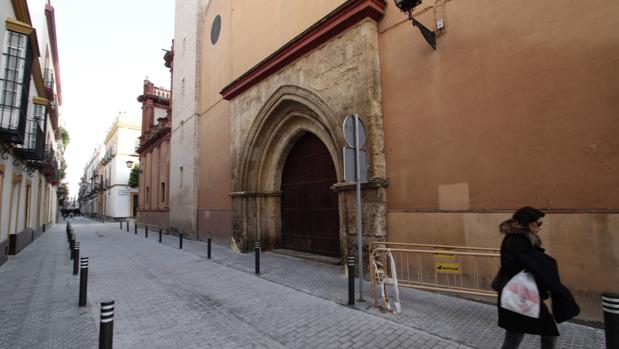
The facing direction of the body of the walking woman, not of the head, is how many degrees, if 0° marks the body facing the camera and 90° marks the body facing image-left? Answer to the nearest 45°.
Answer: approximately 270°

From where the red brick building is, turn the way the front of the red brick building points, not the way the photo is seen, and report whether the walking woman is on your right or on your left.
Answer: on your left

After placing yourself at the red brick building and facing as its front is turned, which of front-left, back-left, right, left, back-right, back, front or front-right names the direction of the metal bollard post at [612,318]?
front-left

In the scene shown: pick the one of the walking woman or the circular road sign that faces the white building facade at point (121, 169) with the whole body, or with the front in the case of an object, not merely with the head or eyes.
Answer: the circular road sign

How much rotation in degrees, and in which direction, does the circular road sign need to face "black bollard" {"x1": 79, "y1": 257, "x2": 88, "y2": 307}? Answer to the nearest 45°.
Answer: approximately 45° to its left

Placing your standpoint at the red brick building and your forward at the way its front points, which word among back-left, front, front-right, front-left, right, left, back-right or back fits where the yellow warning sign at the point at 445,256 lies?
front-left

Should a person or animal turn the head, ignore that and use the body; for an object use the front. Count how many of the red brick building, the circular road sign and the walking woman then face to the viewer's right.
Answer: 1

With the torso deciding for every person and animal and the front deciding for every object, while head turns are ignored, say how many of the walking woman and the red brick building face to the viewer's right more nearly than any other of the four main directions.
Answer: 1

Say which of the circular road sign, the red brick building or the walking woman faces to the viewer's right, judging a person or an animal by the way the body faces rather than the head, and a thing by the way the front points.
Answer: the walking woman

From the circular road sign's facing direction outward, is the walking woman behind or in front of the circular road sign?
behind

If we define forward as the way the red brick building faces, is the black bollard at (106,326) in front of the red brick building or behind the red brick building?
in front

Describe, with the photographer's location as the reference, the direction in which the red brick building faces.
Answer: facing the viewer and to the left of the viewer

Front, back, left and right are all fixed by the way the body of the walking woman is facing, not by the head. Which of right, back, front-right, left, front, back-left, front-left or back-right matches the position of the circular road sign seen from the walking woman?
back-left

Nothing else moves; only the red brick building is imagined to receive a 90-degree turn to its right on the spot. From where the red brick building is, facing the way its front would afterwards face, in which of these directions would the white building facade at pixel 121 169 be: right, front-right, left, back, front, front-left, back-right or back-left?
front-right
